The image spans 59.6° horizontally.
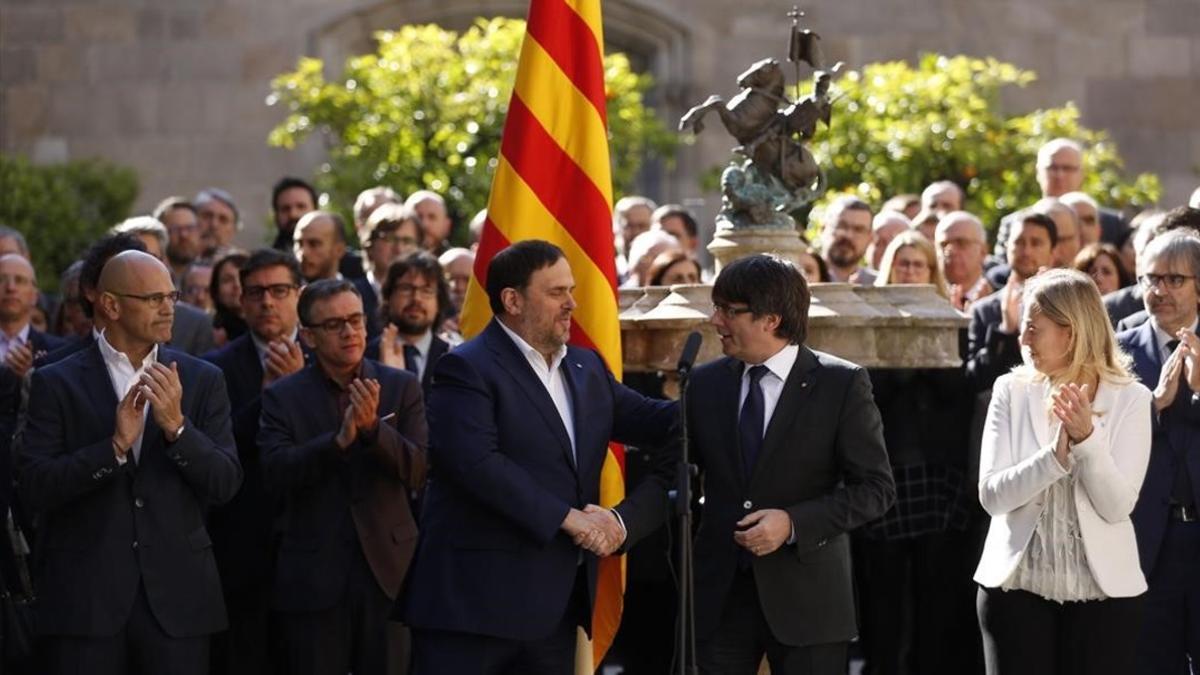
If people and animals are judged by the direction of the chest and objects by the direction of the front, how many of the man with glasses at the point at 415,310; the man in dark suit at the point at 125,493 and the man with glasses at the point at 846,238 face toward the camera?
3

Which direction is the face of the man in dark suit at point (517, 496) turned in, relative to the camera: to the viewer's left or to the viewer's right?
to the viewer's right

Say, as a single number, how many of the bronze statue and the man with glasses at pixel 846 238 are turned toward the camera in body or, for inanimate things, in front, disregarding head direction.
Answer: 1

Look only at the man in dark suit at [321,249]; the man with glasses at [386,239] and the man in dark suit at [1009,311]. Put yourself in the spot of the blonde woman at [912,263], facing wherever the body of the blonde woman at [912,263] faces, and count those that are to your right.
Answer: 2

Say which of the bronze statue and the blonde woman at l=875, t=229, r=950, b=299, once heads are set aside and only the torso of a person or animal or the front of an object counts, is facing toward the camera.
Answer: the blonde woman

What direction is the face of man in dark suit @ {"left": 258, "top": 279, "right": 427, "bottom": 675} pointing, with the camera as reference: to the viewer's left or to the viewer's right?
to the viewer's right

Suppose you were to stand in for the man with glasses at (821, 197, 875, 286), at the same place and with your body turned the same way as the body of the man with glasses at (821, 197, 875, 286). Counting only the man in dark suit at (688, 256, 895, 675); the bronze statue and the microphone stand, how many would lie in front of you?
3

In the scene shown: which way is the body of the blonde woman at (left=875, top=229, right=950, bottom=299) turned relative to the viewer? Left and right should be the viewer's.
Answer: facing the viewer

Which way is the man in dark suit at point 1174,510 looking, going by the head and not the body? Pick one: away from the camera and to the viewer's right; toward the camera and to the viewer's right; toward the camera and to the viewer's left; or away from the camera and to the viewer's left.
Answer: toward the camera and to the viewer's left

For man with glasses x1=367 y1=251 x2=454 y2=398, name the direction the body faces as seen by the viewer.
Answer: toward the camera

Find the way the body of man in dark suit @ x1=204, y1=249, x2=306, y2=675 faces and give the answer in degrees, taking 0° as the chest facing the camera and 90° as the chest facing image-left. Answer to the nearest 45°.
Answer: approximately 315°

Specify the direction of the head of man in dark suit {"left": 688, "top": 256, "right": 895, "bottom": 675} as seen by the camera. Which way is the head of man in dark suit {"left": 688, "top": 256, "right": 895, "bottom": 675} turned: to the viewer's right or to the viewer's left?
to the viewer's left

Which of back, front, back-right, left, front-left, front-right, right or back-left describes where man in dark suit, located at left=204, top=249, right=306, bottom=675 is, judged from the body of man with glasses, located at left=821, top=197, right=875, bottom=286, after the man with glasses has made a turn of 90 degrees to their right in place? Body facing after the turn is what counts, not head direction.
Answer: front-left
